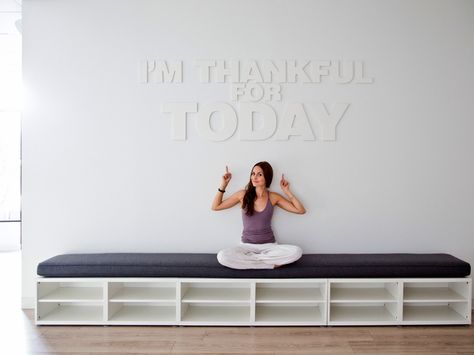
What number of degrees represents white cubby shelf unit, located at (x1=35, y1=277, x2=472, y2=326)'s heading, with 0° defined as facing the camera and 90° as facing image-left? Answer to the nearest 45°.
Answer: approximately 0°
